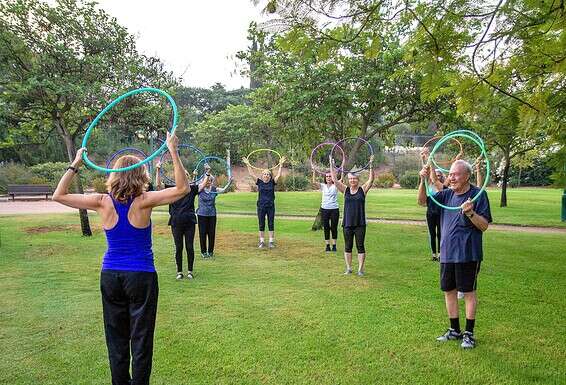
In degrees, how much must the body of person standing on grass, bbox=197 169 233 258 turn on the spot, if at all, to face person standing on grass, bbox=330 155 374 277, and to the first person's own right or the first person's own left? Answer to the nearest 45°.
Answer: approximately 45° to the first person's own left

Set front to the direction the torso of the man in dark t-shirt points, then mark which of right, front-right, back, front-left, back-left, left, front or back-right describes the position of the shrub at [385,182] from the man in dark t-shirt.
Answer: back-right

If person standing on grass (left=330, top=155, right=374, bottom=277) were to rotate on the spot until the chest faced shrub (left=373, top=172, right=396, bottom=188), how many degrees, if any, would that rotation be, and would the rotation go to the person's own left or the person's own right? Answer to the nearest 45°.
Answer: approximately 180°

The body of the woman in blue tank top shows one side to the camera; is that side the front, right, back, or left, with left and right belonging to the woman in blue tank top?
back

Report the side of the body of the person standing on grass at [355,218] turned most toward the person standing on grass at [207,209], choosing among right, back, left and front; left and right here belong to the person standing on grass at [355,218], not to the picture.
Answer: right

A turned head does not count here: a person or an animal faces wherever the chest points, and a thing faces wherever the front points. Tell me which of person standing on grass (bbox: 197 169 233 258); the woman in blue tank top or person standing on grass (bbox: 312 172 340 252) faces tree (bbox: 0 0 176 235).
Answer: the woman in blue tank top

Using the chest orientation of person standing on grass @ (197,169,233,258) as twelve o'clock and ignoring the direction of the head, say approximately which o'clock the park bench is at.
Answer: The park bench is roughly at 5 o'clock from the person standing on grass.

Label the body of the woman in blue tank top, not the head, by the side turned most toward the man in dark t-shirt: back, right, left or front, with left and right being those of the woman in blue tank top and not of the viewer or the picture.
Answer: right

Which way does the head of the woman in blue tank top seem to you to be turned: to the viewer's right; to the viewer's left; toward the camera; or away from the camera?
away from the camera
